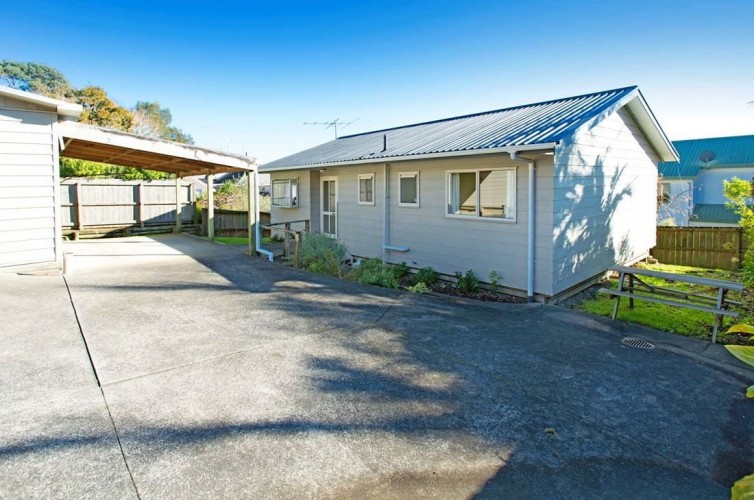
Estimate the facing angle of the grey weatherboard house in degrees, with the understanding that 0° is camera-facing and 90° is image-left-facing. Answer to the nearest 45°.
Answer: approximately 45°

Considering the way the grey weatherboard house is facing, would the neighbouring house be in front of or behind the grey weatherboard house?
behind

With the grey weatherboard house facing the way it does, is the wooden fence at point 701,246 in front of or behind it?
behind

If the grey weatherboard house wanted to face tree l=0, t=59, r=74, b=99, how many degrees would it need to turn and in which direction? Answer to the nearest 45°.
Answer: approximately 90° to its right

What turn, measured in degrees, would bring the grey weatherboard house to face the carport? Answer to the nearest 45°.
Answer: approximately 45° to its right

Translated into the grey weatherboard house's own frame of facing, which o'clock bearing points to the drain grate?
The drain grate is roughly at 10 o'clock from the grey weatherboard house.

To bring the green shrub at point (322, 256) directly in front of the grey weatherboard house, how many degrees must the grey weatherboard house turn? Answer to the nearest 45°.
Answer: approximately 45° to its right
